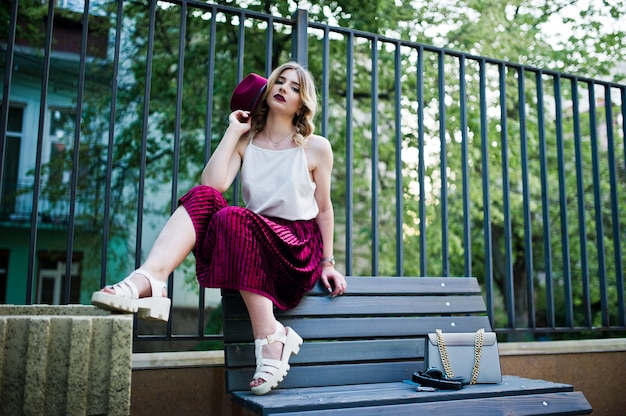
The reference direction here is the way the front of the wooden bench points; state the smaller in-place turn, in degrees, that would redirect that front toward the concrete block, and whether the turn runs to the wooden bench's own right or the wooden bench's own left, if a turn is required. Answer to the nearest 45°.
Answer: approximately 90° to the wooden bench's own right

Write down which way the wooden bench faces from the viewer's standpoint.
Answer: facing the viewer and to the right of the viewer
